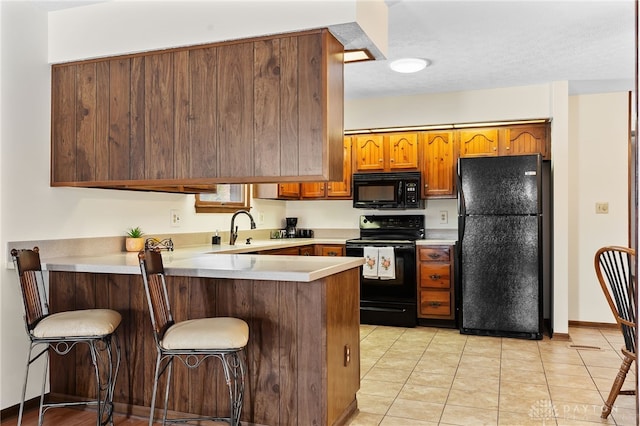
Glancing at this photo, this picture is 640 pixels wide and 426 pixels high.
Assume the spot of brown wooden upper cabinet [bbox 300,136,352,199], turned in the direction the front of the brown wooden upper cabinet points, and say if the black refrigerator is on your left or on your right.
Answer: on your left

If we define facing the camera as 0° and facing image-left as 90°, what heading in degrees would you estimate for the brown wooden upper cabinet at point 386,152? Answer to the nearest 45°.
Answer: approximately 0°

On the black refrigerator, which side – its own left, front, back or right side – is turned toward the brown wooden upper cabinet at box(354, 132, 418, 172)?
right

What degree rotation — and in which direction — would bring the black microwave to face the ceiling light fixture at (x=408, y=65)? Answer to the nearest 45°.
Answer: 0° — it already faces it

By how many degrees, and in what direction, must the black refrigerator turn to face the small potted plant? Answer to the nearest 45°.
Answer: approximately 45° to its right

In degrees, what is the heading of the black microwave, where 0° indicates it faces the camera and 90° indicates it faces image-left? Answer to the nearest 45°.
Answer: approximately 0°
